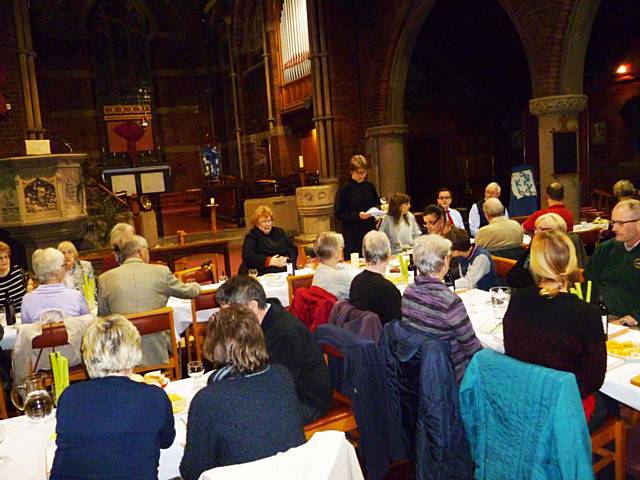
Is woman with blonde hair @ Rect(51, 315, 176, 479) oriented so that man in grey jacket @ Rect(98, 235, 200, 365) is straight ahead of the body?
yes

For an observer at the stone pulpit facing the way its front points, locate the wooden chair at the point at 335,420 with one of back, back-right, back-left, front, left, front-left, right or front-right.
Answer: front

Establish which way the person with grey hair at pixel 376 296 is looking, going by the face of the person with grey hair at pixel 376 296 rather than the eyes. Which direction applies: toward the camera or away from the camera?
away from the camera

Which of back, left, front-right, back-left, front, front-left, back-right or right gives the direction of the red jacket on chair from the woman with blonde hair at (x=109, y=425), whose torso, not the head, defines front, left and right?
front-right

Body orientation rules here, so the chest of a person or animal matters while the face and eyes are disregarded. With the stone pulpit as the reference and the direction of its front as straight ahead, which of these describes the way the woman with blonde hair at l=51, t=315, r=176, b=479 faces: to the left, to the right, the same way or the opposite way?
the opposite way

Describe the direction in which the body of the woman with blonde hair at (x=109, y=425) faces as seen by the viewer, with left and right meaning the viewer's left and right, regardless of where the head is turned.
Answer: facing away from the viewer

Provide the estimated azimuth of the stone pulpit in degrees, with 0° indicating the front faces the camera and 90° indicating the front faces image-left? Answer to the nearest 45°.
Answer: approximately 0°

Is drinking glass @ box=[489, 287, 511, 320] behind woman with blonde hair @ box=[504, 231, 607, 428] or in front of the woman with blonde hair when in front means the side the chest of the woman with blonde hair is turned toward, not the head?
in front

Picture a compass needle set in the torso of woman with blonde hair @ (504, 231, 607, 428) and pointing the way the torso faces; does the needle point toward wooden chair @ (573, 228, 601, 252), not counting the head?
yes

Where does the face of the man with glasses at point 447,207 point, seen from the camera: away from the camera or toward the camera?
toward the camera

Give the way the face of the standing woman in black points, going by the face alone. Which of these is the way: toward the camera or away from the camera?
toward the camera

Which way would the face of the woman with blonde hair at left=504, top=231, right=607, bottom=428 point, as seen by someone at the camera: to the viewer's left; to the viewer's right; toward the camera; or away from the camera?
away from the camera

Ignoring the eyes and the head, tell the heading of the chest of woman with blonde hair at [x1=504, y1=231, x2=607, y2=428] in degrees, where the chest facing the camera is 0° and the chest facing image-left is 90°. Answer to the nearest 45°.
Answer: approximately 180°

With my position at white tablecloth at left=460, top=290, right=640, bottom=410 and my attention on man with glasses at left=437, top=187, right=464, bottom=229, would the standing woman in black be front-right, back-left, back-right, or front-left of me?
front-left

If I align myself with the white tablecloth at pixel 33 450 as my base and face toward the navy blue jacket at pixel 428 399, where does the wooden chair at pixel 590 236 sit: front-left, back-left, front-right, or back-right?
front-left

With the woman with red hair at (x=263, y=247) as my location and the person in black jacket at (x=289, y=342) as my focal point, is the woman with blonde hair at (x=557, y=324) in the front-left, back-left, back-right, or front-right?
front-left
